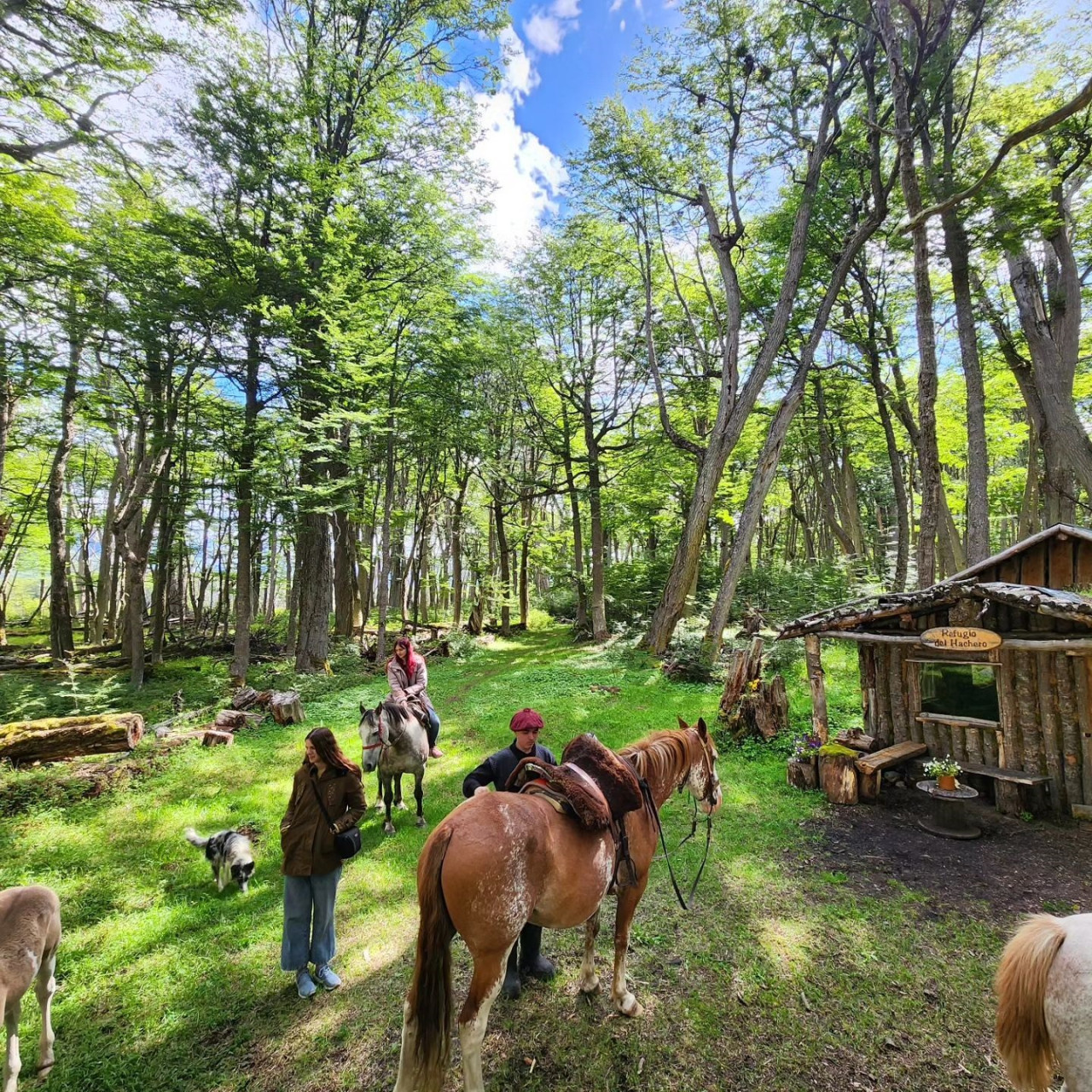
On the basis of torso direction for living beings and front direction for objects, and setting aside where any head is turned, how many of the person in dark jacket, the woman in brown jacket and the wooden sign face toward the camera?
3

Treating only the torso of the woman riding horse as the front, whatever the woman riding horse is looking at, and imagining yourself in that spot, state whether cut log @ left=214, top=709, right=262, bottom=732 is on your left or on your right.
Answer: on your right

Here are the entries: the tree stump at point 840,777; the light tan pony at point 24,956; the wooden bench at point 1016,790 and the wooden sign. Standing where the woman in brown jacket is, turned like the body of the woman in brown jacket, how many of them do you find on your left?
3

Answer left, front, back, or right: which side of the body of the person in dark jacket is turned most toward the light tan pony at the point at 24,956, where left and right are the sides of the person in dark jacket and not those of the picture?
right

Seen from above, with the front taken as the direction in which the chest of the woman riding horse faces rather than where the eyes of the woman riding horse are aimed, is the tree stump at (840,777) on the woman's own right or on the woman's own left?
on the woman's own left

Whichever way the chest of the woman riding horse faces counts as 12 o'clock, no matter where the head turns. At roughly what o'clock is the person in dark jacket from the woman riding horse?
The person in dark jacket is roughly at 10 o'clock from the woman riding horse.

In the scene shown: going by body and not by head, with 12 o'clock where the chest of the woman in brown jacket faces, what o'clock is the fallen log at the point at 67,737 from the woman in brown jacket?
The fallen log is roughly at 5 o'clock from the woman in brown jacket.

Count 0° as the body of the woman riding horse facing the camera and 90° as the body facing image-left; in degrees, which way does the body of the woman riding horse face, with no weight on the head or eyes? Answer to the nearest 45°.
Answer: approximately 45°
